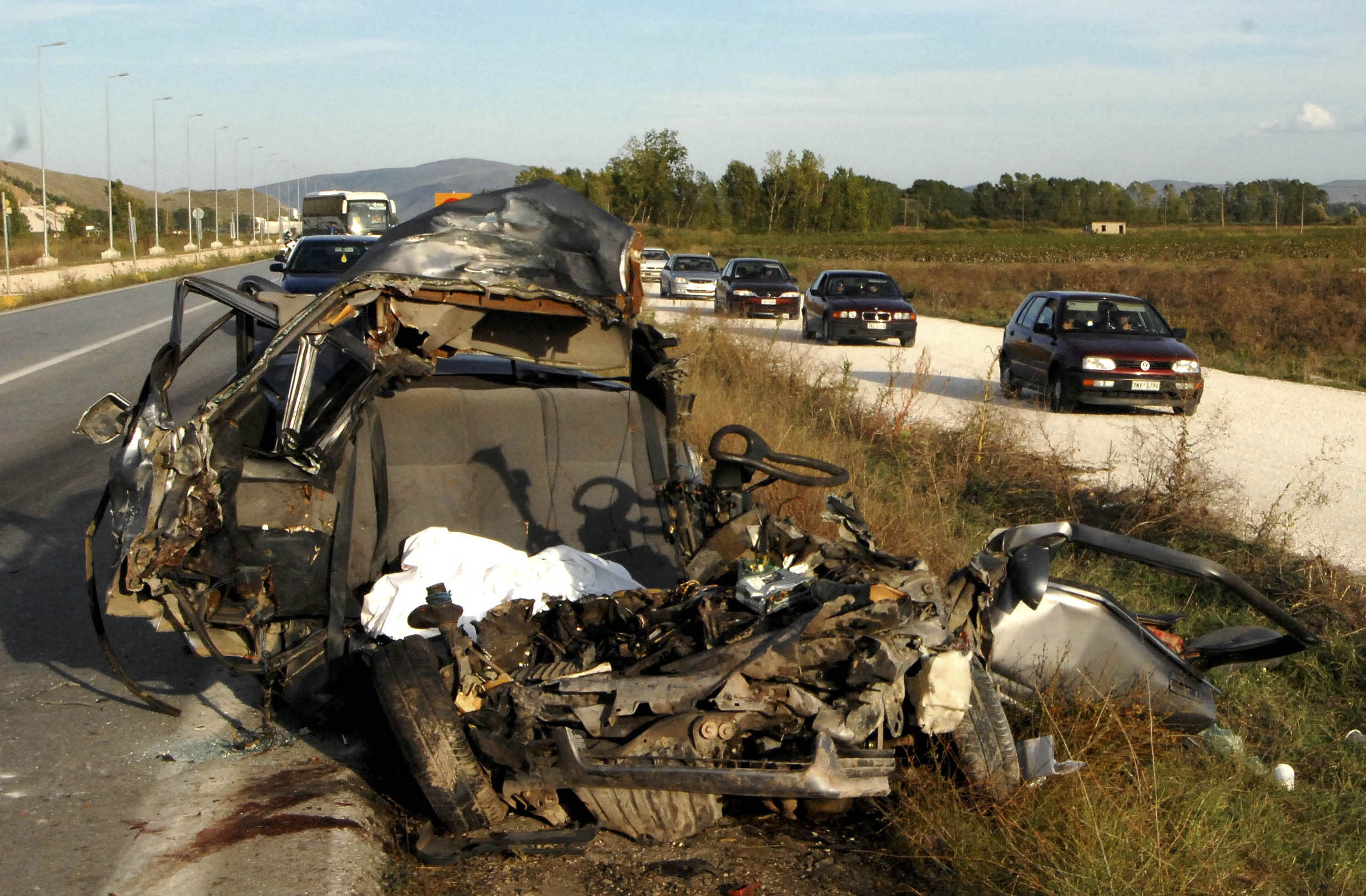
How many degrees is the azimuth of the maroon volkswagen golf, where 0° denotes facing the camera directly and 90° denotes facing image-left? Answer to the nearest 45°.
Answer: approximately 315°

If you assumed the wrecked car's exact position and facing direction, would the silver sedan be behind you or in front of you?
behind

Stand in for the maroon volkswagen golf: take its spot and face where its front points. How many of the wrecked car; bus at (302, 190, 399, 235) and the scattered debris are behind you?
1

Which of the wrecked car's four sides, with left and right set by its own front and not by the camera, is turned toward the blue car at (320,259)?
back

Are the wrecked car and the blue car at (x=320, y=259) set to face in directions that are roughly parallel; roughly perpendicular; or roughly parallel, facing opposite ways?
roughly parallel

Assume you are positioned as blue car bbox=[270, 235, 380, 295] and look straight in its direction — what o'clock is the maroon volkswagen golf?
The maroon volkswagen golf is roughly at 10 o'clock from the blue car.

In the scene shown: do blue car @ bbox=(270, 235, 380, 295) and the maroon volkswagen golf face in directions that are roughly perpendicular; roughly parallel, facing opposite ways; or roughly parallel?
roughly parallel

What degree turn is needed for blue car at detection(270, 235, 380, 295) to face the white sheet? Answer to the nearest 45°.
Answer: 0° — it already faces it

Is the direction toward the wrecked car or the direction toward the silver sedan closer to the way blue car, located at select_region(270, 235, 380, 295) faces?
the wrecked car

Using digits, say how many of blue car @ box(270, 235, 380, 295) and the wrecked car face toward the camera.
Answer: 2

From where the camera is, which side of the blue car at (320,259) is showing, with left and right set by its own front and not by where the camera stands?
front

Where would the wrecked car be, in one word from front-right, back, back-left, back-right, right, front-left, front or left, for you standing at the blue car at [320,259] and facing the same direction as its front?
front

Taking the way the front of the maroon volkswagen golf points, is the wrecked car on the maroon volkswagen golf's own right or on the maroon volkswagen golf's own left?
on the maroon volkswagen golf's own right

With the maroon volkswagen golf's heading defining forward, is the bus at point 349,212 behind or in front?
behind
